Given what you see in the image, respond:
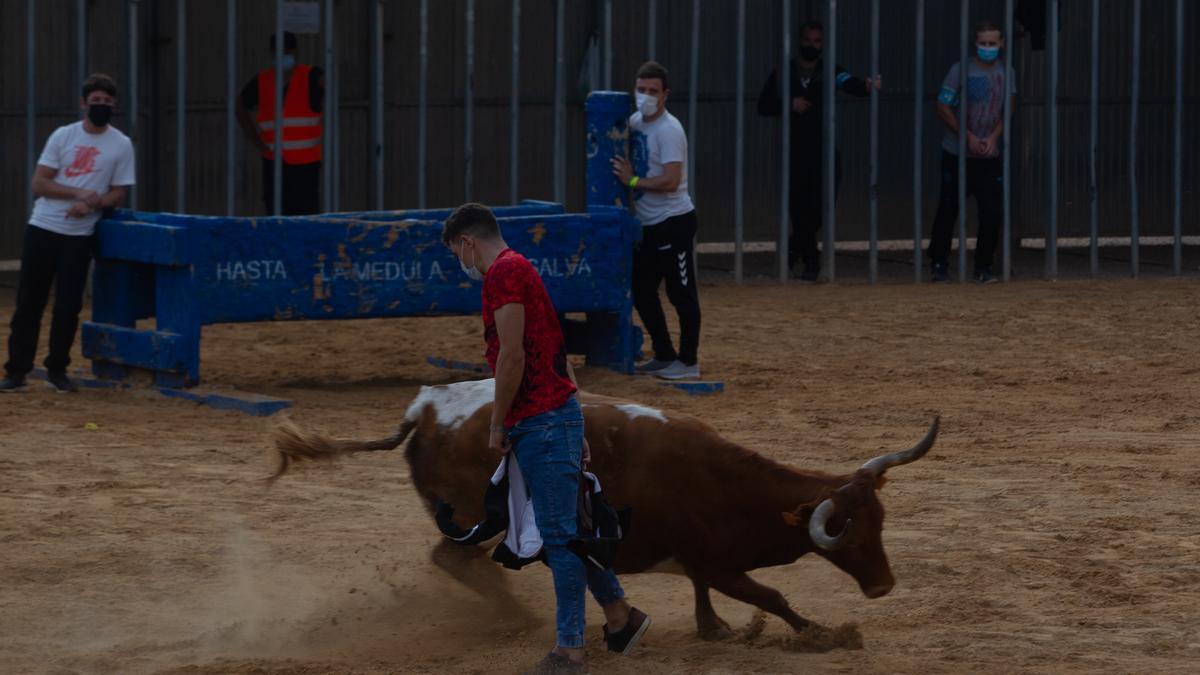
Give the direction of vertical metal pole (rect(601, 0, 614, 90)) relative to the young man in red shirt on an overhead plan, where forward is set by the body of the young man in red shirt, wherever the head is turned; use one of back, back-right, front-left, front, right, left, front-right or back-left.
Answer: right

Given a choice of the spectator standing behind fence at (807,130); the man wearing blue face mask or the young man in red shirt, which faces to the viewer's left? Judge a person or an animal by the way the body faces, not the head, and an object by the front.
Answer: the young man in red shirt

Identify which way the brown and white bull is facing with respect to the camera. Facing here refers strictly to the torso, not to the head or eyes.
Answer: to the viewer's right

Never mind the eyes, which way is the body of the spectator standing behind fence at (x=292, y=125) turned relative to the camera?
toward the camera

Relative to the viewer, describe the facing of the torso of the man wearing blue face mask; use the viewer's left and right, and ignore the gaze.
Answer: facing the viewer

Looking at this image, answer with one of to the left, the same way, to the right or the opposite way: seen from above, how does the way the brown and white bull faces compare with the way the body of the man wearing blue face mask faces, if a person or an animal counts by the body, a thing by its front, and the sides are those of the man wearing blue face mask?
to the left

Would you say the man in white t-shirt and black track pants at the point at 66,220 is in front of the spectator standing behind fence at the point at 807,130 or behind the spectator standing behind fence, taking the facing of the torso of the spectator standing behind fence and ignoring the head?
in front

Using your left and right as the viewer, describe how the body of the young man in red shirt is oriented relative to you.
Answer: facing to the left of the viewer

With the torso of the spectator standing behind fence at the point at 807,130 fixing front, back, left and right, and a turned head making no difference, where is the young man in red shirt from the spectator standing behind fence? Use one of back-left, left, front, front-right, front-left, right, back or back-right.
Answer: front

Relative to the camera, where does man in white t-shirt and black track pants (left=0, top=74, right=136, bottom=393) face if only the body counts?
toward the camera

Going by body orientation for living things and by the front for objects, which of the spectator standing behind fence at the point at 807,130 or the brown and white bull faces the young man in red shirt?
the spectator standing behind fence

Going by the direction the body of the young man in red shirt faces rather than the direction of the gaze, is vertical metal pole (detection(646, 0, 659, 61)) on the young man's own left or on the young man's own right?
on the young man's own right
